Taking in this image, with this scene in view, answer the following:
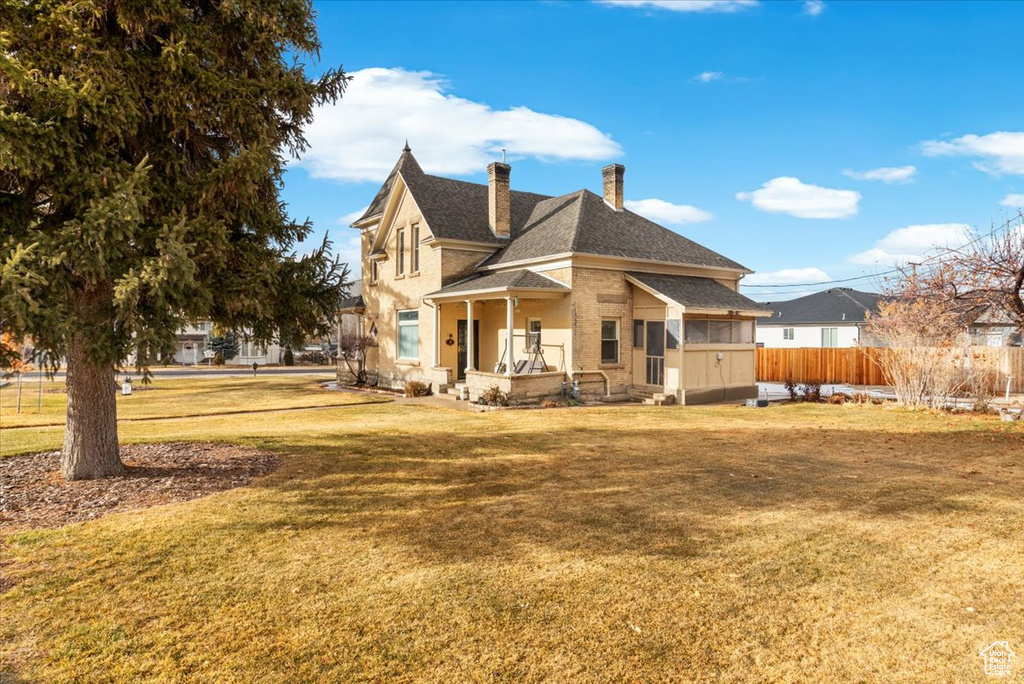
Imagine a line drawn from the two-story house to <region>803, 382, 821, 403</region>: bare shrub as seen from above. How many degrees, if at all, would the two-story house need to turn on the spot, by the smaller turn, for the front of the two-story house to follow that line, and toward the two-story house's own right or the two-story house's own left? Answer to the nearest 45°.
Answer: approximately 135° to the two-story house's own left

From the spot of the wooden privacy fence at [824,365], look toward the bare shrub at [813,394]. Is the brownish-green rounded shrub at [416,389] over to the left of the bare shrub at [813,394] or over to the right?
right

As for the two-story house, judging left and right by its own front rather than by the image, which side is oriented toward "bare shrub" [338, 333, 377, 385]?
right

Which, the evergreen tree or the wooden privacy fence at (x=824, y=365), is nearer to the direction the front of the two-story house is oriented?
the evergreen tree

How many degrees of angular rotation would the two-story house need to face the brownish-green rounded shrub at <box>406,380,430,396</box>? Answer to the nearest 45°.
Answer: approximately 45° to its right

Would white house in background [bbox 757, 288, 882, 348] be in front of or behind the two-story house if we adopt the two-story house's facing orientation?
behind

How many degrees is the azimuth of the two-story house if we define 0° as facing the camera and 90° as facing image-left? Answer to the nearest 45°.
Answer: approximately 45°
